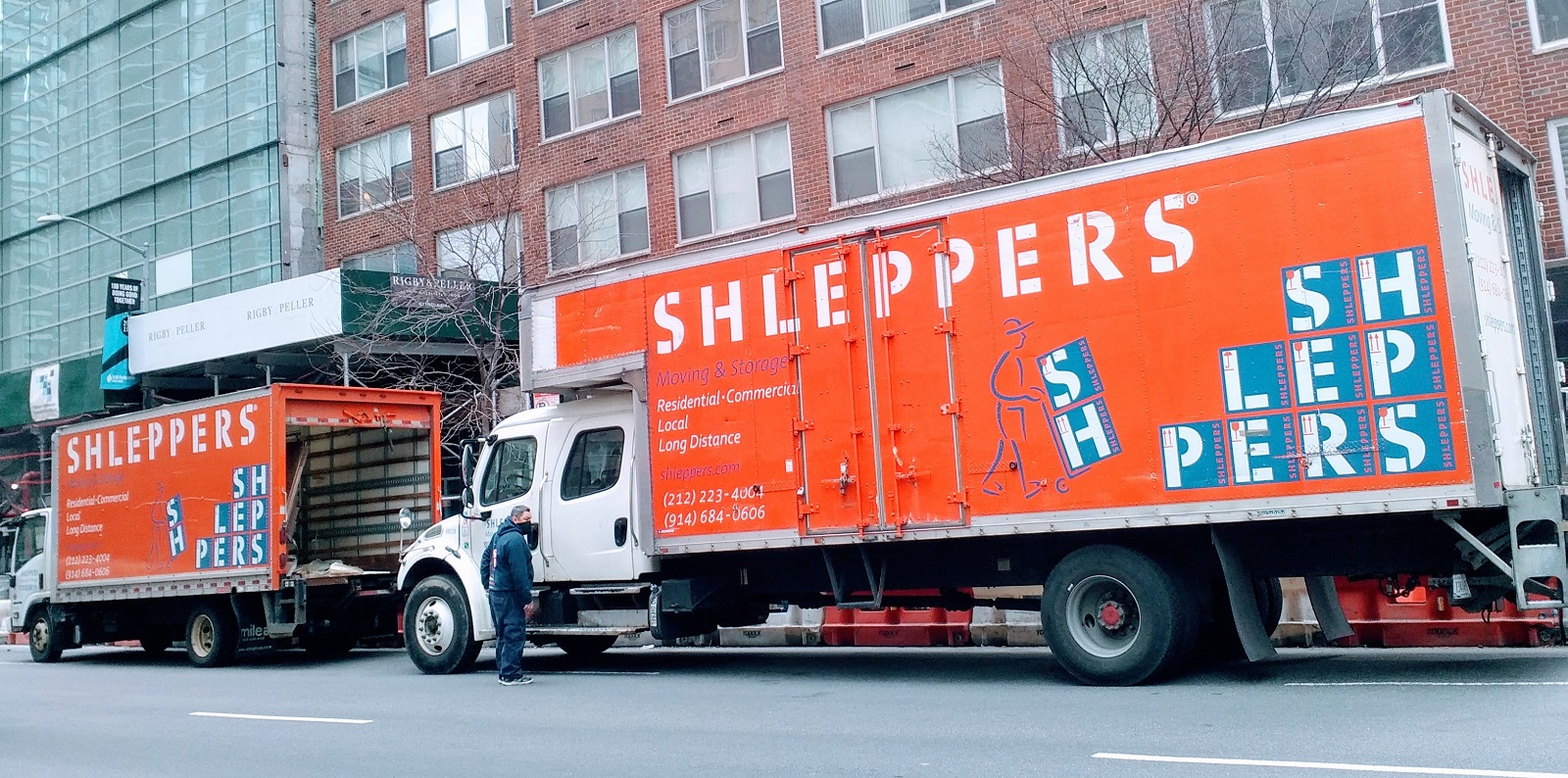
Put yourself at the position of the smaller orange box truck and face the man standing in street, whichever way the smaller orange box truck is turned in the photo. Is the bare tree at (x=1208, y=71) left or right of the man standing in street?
left

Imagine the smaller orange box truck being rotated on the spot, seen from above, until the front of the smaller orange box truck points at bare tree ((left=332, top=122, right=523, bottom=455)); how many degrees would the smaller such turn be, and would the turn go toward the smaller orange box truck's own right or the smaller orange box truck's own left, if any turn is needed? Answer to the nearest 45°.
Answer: approximately 90° to the smaller orange box truck's own right

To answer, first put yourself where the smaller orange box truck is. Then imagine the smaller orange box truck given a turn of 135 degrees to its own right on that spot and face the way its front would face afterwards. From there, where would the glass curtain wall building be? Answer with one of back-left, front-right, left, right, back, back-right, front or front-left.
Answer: left

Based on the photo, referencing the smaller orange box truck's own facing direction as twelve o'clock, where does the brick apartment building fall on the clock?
The brick apartment building is roughly at 4 o'clock from the smaller orange box truck.

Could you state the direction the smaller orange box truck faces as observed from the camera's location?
facing away from the viewer and to the left of the viewer

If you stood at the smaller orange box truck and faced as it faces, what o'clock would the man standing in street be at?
The man standing in street is roughly at 7 o'clock from the smaller orange box truck.

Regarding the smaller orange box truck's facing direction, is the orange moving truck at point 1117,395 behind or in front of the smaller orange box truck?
behind

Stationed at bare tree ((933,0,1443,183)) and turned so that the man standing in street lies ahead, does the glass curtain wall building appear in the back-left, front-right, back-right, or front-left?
front-right

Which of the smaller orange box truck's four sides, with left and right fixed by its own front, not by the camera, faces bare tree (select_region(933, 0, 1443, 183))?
back
